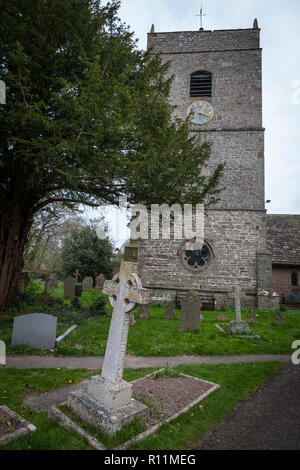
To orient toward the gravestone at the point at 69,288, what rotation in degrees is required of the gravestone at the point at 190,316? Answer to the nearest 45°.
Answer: approximately 135° to its right

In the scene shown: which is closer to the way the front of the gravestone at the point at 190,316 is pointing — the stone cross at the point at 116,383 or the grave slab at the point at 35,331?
the stone cross

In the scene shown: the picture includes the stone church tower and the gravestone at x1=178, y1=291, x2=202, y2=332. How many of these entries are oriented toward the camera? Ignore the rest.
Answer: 2

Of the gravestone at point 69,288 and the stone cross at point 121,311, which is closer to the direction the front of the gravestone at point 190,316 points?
the stone cross

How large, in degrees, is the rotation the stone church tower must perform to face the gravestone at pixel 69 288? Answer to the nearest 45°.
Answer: approximately 45° to its right

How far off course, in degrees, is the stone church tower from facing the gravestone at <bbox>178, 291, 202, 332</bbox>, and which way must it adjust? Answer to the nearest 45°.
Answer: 0° — it already faces it
